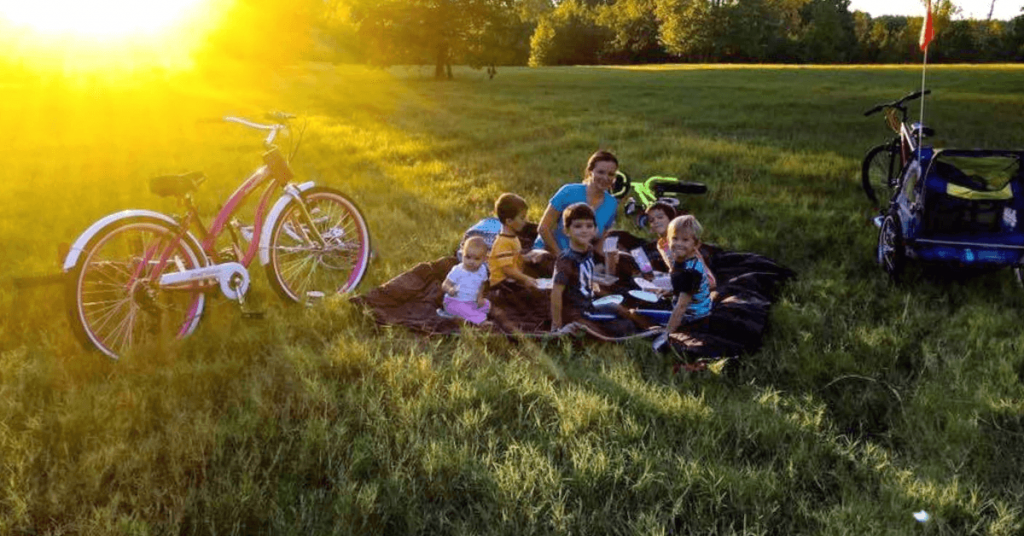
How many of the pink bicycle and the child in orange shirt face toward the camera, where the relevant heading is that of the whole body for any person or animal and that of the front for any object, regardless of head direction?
0

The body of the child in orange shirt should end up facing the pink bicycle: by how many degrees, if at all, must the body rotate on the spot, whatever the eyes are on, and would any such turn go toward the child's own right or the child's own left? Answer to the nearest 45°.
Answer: approximately 135° to the child's own right

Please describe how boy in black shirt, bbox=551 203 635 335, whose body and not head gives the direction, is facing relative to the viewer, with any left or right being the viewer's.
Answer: facing the viewer and to the right of the viewer

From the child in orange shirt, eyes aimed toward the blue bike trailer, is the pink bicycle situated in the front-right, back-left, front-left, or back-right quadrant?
back-right

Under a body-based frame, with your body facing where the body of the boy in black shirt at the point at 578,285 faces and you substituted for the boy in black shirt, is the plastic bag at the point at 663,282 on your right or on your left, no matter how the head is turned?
on your left

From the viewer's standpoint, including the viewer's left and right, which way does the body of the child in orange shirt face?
facing to the right of the viewer

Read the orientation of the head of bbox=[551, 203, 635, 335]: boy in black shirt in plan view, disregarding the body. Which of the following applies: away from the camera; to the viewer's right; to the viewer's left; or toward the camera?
toward the camera

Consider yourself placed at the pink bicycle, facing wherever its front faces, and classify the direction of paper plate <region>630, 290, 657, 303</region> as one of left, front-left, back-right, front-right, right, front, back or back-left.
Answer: front-right

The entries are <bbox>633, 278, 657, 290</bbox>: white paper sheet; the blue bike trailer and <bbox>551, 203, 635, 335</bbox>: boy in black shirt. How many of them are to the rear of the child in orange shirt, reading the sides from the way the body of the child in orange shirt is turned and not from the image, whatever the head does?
0

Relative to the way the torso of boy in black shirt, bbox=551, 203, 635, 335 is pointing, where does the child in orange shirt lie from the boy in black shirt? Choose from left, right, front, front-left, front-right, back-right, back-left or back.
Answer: back

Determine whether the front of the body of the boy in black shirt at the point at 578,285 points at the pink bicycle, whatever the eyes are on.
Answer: no

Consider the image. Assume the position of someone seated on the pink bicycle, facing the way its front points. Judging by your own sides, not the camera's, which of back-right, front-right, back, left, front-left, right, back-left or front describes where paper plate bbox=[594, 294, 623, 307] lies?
front-right

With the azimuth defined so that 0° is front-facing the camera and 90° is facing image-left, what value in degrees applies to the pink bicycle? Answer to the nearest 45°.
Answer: approximately 225°

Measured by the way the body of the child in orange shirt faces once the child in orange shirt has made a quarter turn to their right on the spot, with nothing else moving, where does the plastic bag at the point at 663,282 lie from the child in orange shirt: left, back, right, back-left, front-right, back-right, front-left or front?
left

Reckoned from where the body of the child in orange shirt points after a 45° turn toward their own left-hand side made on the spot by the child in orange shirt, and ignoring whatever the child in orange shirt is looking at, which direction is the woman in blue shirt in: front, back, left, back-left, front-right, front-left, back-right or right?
front

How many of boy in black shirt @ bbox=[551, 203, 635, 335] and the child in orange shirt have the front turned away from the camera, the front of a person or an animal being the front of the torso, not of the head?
0
